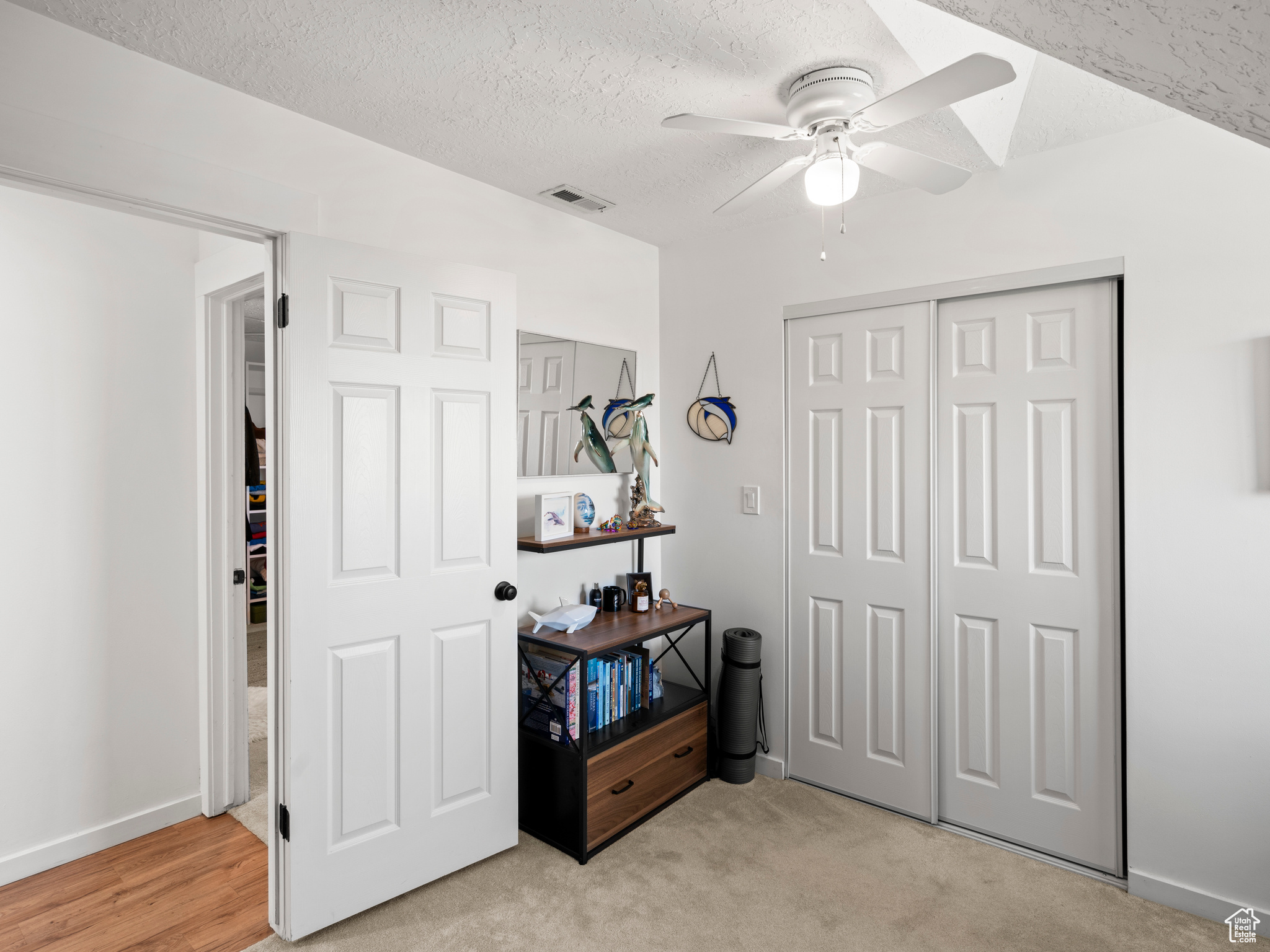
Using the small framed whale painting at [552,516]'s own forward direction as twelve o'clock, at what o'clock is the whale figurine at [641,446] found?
The whale figurine is roughly at 9 o'clock from the small framed whale painting.

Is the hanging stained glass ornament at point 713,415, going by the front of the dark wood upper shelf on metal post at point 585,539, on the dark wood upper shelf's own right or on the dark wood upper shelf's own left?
on the dark wood upper shelf's own left

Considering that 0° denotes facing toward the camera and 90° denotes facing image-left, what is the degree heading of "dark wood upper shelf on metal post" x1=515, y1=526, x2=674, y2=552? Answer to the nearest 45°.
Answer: approximately 315°

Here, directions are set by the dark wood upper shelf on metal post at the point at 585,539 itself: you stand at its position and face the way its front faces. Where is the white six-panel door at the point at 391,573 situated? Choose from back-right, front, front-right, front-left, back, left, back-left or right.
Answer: right

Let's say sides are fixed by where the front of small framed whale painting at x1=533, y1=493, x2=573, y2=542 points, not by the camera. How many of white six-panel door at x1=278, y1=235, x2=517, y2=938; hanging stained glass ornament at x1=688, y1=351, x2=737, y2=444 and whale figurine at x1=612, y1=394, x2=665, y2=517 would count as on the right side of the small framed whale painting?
1

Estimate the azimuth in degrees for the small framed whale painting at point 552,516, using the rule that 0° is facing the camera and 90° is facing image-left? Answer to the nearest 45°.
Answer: approximately 315°
